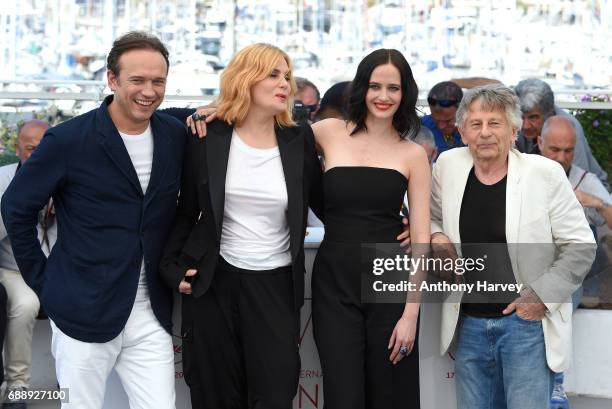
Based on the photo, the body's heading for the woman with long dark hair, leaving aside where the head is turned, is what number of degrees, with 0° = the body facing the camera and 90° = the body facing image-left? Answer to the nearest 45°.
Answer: approximately 0°

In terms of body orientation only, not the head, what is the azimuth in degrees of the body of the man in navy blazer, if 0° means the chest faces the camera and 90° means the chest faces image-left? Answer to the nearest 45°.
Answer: approximately 315°

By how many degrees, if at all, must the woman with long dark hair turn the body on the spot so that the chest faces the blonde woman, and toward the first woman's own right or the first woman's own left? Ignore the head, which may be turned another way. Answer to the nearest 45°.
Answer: approximately 90° to the first woman's own right

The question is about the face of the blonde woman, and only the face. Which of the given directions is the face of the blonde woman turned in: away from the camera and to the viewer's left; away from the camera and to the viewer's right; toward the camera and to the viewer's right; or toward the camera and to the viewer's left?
toward the camera and to the viewer's right

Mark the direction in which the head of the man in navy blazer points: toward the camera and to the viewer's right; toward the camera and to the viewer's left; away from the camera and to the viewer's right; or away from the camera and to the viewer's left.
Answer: toward the camera and to the viewer's right
